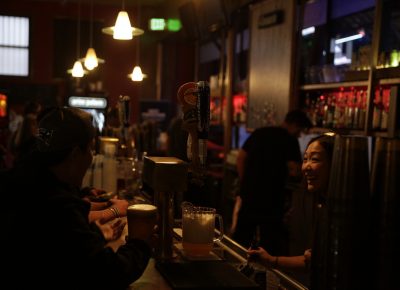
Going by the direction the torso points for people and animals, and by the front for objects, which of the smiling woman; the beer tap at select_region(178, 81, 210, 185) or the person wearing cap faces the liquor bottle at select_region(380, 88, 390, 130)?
the person wearing cap

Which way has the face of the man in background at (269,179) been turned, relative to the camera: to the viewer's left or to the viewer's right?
to the viewer's right

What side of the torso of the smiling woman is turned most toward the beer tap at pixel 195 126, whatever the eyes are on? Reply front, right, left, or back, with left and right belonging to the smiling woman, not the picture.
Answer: front

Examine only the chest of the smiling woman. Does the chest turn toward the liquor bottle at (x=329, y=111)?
no

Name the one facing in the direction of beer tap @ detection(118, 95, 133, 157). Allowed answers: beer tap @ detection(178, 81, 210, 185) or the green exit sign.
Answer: the green exit sign

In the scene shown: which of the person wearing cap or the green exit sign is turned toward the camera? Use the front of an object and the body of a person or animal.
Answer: the green exit sign

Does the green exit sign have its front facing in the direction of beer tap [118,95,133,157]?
yes

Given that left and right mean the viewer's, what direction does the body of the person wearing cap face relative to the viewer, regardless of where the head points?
facing away from the viewer and to the right of the viewer

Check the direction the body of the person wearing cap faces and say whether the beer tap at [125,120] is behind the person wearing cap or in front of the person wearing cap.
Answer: in front

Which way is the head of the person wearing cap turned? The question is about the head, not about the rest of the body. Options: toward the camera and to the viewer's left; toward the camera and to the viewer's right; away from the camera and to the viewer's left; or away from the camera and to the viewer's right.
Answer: away from the camera and to the viewer's right

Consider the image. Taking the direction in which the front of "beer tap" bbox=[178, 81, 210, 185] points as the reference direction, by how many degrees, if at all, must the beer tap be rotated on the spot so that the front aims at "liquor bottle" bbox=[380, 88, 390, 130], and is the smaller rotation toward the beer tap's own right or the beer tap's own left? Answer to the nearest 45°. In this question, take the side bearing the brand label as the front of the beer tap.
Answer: approximately 180°

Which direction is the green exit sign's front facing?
toward the camera

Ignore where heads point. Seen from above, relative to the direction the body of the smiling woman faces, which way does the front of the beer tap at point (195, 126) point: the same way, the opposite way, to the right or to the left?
the same way

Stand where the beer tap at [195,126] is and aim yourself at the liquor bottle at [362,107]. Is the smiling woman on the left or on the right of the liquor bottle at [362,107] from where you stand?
right

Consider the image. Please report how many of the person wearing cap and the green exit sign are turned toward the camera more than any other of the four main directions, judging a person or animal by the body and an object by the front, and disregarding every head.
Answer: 1

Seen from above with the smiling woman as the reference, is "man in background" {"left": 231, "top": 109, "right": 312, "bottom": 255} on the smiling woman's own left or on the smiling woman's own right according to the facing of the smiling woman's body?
on the smiling woman's own right

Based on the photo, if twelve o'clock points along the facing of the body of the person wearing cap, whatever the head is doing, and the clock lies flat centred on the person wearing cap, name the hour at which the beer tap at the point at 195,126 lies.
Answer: The beer tap is roughly at 12 o'clock from the person wearing cap.

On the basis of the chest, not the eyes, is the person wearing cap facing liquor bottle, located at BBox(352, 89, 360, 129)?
yes

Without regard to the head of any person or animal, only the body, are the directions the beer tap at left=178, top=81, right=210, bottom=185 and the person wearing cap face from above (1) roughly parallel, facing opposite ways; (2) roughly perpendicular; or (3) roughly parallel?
roughly parallel, facing opposite ways
